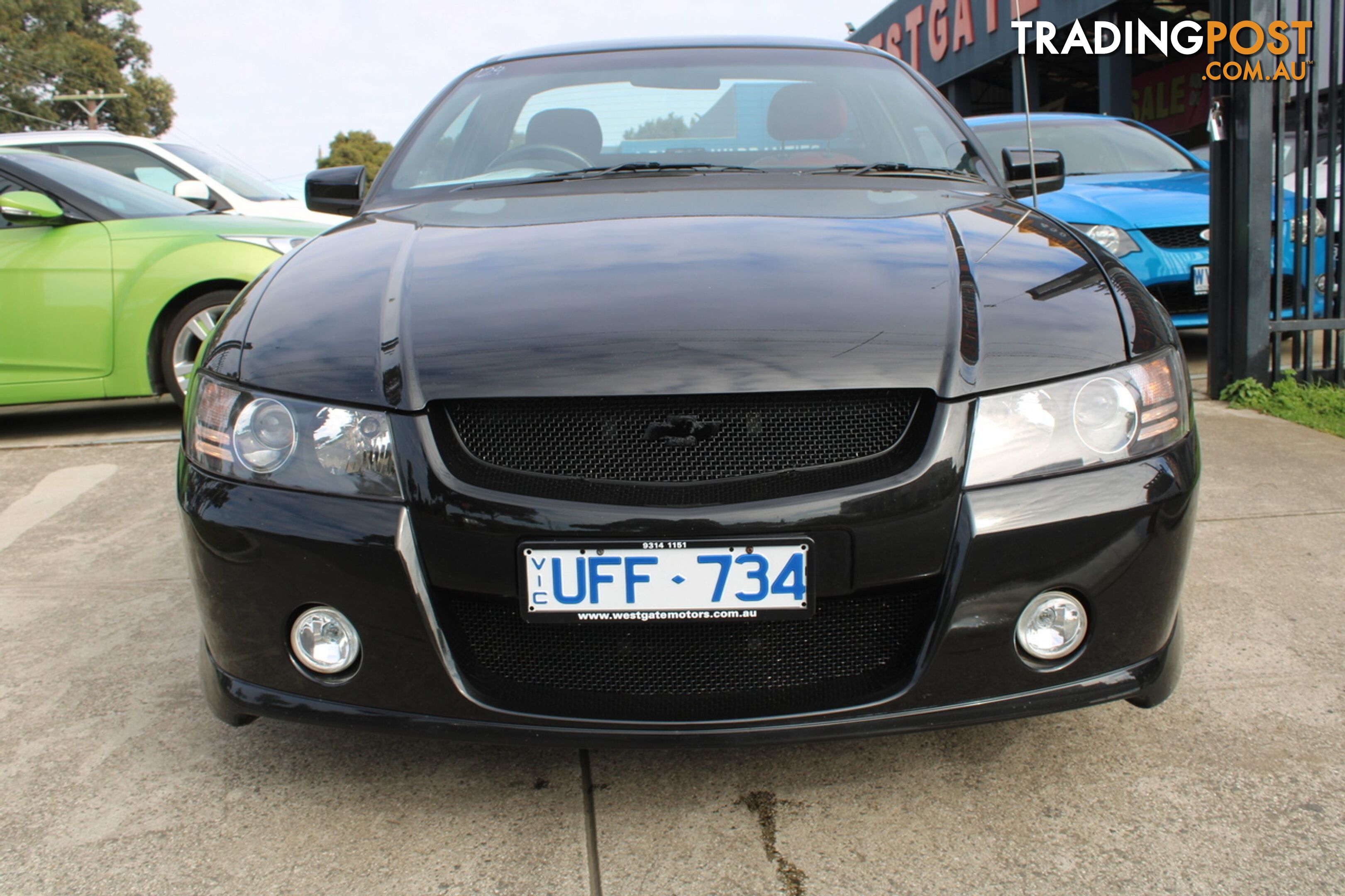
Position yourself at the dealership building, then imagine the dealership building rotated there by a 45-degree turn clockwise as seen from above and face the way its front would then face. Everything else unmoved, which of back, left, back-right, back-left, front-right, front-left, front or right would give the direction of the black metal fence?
left

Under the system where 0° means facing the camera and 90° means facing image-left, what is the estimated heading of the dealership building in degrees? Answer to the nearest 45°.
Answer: approximately 45°

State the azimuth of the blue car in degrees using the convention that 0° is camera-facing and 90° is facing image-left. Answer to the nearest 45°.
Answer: approximately 315°

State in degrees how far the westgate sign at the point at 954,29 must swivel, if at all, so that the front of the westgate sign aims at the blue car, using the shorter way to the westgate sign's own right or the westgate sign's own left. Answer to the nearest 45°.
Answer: approximately 45° to the westgate sign's own left

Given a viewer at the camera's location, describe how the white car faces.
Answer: facing the viewer and to the right of the viewer

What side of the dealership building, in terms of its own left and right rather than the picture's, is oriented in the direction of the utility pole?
right

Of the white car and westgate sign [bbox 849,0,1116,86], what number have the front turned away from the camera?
0

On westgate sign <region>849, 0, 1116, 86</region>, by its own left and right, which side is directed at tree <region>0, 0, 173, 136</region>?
right

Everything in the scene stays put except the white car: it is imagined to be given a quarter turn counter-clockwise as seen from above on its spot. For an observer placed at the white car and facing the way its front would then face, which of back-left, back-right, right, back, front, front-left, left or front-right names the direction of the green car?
back-right

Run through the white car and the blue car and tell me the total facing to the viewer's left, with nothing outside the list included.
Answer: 0

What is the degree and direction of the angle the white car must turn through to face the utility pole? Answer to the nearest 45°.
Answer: approximately 135° to its left

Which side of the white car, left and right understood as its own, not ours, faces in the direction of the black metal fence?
front

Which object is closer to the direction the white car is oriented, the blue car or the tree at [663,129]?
the blue car
